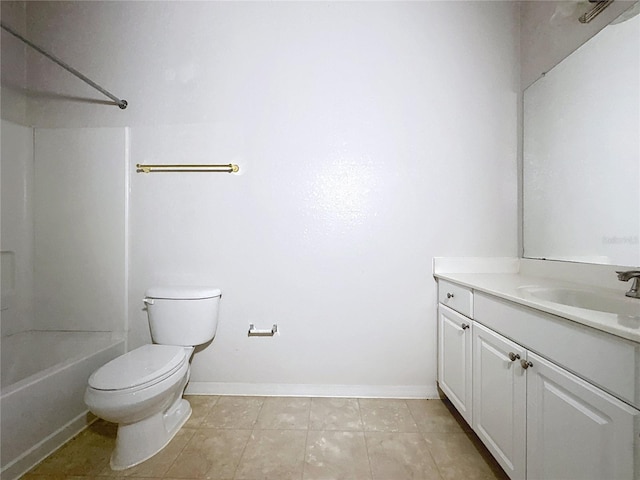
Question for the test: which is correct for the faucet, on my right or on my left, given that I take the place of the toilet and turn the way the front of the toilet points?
on my left

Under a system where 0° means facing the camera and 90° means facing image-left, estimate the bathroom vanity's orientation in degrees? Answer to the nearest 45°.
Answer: approximately 45°

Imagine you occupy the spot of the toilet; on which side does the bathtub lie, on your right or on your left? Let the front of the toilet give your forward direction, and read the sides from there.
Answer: on your right

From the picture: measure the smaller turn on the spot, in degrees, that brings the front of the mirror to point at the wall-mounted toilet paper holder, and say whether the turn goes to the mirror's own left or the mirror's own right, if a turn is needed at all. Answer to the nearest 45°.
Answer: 0° — it already faces it

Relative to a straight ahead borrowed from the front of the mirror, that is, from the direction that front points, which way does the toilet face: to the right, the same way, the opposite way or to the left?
to the left

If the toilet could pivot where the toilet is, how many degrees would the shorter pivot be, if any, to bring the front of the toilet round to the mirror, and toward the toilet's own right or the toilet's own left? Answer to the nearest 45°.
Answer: approximately 90° to the toilet's own left

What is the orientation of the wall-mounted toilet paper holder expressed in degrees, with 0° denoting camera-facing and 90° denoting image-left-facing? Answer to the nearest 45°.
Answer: approximately 0°

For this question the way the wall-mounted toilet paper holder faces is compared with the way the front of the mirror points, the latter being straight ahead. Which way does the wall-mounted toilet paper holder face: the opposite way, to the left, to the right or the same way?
to the left
